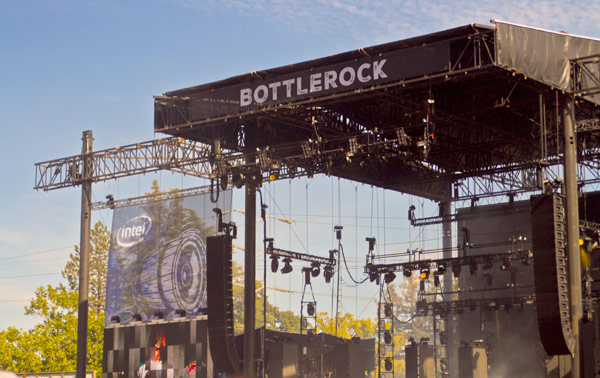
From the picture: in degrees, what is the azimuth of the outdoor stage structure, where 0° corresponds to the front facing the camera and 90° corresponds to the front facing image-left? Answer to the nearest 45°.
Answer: approximately 45°
